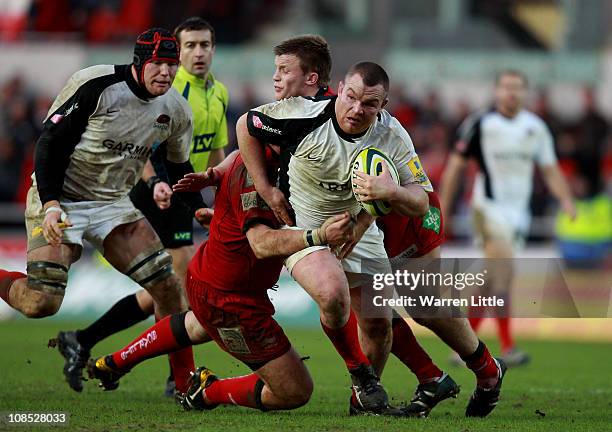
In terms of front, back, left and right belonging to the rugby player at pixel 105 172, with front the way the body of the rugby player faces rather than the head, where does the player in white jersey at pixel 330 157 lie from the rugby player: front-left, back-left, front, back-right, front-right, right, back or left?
front

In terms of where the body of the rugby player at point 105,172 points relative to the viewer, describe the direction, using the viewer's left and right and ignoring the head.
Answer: facing the viewer and to the right of the viewer

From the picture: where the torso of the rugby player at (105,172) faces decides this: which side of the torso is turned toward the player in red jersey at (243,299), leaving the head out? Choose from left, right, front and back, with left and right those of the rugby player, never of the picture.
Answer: front

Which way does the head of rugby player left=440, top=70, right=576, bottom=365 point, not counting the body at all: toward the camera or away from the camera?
toward the camera

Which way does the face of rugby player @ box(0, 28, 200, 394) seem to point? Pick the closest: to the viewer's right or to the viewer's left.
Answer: to the viewer's right

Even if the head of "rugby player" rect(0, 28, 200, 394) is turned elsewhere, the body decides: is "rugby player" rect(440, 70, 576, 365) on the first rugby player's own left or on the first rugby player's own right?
on the first rugby player's own left

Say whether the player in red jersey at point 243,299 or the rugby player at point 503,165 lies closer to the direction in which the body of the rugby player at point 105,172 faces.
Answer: the player in red jersey

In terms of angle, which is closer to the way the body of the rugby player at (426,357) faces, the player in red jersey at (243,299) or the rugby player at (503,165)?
the player in red jersey
